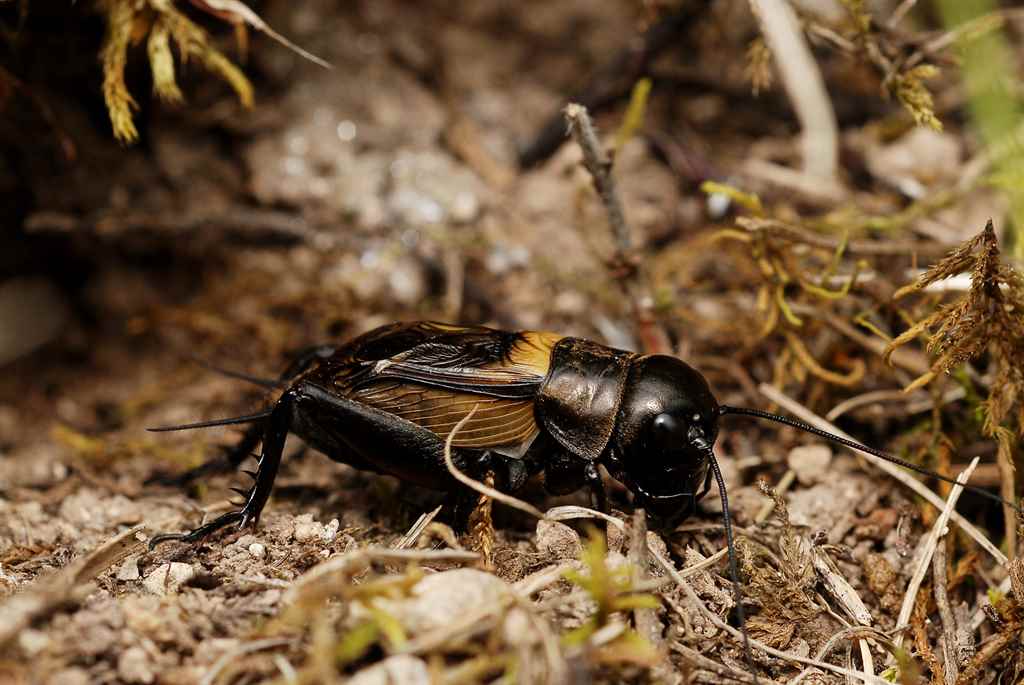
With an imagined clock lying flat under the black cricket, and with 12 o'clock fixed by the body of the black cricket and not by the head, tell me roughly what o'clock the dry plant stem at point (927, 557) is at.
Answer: The dry plant stem is roughly at 12 o'clock from the black cricket.

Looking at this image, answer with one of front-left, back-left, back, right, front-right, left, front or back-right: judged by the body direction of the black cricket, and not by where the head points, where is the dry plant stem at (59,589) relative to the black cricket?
back-right

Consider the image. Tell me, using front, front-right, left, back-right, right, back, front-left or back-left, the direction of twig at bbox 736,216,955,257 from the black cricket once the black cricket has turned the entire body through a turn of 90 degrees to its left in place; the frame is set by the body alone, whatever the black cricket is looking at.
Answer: front-right

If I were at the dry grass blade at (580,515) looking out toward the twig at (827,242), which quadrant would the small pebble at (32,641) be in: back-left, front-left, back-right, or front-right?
back-left

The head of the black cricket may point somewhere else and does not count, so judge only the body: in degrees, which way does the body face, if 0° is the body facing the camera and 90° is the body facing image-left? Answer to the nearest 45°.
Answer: approximately 270°

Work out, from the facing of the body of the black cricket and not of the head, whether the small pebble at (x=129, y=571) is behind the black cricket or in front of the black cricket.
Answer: behind

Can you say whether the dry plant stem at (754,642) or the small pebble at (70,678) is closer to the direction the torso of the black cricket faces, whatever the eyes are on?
the dry plant stem

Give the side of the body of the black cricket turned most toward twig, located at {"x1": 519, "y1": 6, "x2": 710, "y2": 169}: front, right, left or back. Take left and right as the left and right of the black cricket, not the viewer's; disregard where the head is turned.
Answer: left

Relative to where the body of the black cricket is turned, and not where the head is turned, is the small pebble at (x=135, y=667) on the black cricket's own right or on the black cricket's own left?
on the black cricket's own right
